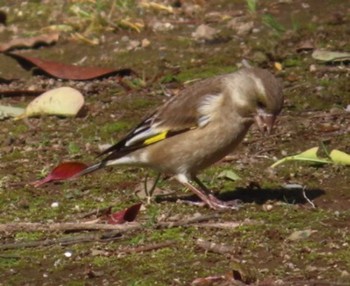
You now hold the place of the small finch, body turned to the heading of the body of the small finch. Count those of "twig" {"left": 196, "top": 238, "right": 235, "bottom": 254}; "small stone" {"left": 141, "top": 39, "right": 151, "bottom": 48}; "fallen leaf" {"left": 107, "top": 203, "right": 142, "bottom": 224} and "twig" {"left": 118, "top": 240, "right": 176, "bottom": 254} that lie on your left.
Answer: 1

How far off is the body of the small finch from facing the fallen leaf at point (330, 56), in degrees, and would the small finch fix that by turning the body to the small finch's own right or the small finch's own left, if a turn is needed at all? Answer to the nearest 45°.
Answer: approximately 45° to the small finch's own left

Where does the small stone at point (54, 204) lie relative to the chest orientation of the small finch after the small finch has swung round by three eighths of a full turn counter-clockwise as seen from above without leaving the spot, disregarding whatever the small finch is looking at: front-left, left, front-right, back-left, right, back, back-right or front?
front-left

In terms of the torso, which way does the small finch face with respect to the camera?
to the viewer's right

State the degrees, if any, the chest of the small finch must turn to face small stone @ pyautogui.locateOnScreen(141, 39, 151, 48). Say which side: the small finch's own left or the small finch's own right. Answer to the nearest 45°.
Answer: approximately 90° to the small finch's own left

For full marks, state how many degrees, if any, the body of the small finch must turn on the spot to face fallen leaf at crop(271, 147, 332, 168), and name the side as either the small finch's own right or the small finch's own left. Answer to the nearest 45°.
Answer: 0° — it already faces it

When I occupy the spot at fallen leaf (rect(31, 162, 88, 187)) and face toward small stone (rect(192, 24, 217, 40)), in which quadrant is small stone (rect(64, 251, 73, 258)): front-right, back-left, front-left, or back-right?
back-right

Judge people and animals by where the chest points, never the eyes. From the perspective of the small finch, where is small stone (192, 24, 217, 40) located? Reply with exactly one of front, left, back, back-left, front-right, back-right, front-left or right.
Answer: left
